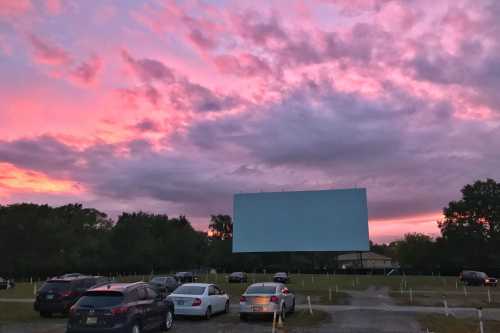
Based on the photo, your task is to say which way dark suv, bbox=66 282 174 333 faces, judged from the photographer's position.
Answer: facing away from the viewer and to the right of the viewer

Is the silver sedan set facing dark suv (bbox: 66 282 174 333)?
no

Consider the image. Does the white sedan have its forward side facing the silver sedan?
no

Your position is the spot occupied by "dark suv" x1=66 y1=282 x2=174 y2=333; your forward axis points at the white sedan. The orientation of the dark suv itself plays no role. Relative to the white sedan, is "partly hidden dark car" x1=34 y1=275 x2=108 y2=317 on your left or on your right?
left

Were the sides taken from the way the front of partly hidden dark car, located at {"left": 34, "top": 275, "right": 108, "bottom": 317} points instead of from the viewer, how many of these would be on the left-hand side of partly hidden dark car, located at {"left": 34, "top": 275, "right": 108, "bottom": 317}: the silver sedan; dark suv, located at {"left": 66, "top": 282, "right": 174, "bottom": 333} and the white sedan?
0

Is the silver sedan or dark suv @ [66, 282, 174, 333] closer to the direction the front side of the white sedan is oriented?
the silver sedan

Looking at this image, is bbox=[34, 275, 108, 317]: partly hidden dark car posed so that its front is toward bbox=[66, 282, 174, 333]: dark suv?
no

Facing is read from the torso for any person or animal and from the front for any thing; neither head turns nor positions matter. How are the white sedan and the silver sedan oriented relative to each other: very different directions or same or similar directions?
same or similar directions

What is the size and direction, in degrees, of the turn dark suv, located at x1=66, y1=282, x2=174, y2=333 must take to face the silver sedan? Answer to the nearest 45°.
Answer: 0° — it already faces it

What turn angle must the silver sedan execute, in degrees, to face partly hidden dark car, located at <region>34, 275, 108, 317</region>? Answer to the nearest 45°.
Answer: approximately 135° to its left

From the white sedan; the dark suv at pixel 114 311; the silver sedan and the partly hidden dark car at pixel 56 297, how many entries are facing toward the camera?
0

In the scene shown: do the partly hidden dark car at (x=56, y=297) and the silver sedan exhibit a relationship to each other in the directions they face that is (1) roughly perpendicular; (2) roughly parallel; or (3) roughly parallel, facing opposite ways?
roughly parallel

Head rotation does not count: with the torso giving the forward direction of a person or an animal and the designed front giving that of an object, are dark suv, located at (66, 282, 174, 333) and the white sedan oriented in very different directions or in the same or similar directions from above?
same or similar directions

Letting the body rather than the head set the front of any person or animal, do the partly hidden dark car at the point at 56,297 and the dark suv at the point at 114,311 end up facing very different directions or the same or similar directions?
same or similar directions

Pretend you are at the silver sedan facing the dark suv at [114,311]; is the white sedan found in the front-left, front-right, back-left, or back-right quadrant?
front-right

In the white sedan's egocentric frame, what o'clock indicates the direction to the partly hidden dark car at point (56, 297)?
The partly hidden dark car is roughly at 8 o'clock from the white sedan.

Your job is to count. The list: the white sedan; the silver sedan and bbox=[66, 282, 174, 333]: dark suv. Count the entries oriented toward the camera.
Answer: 0

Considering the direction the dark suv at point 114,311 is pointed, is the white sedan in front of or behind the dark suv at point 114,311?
in front

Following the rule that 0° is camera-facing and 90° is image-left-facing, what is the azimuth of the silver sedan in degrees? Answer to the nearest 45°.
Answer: approximately 225°

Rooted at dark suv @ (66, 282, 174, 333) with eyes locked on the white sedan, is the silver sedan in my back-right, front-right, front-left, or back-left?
front-right
